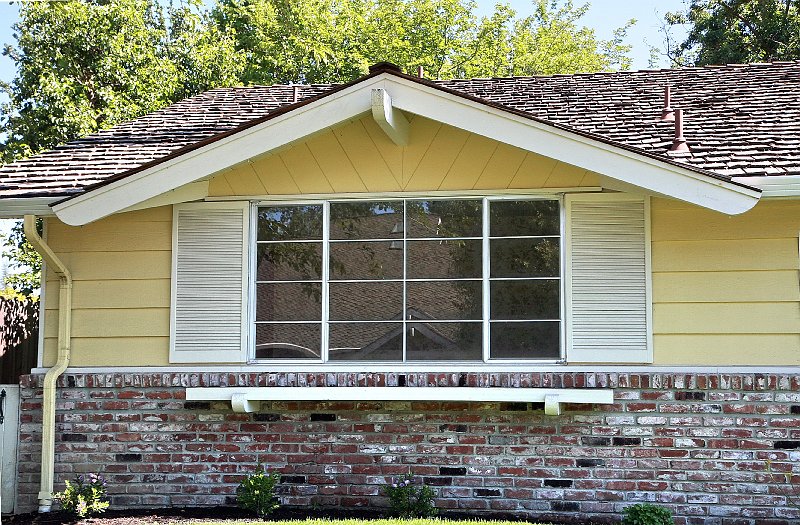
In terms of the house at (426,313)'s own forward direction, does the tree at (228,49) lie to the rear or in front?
to the rear

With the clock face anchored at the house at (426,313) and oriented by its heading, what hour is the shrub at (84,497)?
The shrub is roughly at 3 o'clock from the house.

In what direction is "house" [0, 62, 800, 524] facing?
toward the camera

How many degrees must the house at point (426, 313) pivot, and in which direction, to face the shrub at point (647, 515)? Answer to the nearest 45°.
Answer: approximately 45° to its left

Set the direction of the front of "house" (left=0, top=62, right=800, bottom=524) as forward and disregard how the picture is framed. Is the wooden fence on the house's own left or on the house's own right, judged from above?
on the house's own right

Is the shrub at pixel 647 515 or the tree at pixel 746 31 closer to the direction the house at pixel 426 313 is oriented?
the shrub

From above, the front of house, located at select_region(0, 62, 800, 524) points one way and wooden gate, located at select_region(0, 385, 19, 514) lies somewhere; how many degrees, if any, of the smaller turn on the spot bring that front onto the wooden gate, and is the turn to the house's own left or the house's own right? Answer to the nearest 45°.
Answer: approximately 90° to the house's own right
